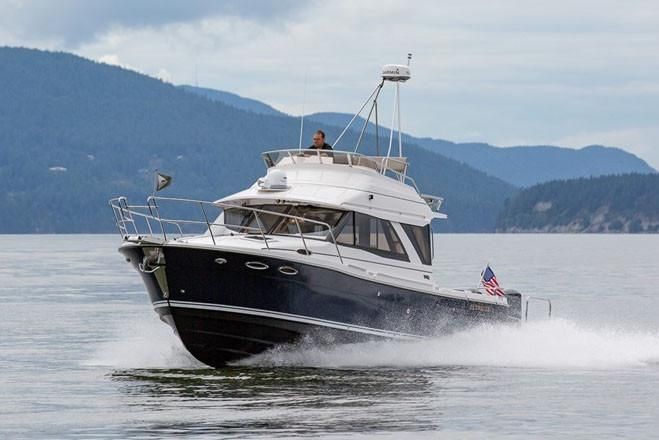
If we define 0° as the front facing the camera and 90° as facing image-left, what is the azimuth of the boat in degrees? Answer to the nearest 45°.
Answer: approximately 45°

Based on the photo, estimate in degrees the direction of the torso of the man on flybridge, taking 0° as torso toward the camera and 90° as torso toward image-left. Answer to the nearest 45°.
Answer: approximately 45°
